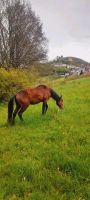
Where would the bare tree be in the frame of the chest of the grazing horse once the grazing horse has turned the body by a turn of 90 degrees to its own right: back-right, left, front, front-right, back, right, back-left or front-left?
back

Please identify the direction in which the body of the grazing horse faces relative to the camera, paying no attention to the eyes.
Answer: to the viewer's right
